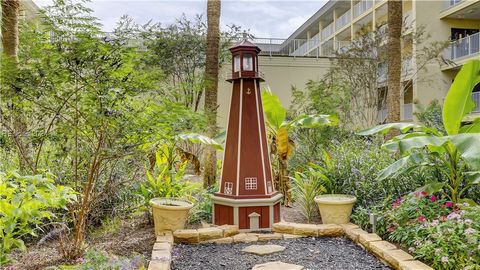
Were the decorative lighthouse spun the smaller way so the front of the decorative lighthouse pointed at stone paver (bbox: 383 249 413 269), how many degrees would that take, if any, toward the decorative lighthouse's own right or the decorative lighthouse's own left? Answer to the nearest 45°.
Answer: approximately 45° to the decorative lighthouse's own left

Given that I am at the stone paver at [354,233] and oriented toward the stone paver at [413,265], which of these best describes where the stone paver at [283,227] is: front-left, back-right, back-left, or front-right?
back-right

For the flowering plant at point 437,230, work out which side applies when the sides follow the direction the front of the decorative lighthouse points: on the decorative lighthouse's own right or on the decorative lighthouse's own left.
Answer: on the decorative lighthouse's own left

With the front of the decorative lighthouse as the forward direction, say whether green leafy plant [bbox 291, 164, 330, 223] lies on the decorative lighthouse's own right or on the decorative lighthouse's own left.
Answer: on the decorative lighthouse's own left

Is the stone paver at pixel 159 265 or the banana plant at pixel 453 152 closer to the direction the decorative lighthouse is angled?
the stone paver

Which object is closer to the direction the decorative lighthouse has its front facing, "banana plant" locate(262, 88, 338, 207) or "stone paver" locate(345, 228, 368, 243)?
the stone paver

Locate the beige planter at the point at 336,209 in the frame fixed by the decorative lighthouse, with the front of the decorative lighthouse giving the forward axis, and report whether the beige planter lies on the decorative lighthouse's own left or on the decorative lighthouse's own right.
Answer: on the decorative lighthouse's own left

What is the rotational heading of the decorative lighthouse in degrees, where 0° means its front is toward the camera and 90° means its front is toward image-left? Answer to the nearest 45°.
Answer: approximately 0°

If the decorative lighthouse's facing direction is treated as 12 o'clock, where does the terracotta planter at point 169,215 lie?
The terracotta planter is roughly at 2 o'clock from the decorative lighthouse.

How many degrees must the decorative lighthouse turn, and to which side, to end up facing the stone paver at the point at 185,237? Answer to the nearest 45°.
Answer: approximately 45° to its right
